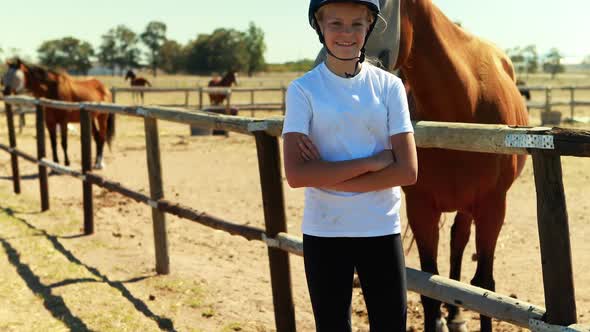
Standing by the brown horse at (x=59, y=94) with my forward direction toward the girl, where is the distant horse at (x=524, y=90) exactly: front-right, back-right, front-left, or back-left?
back-left

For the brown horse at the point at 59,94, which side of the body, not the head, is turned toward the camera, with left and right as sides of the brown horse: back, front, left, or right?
left

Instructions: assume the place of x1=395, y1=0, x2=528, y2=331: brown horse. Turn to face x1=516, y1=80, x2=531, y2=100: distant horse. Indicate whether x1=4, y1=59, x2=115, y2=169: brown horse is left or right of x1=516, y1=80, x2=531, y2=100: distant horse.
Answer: left

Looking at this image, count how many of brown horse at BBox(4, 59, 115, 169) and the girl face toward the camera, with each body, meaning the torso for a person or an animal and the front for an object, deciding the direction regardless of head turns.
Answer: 1

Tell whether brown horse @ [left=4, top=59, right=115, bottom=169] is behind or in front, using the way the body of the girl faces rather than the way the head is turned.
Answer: behind

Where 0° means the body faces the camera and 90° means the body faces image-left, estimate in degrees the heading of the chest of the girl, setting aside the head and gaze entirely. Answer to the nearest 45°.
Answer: approximately 0°
